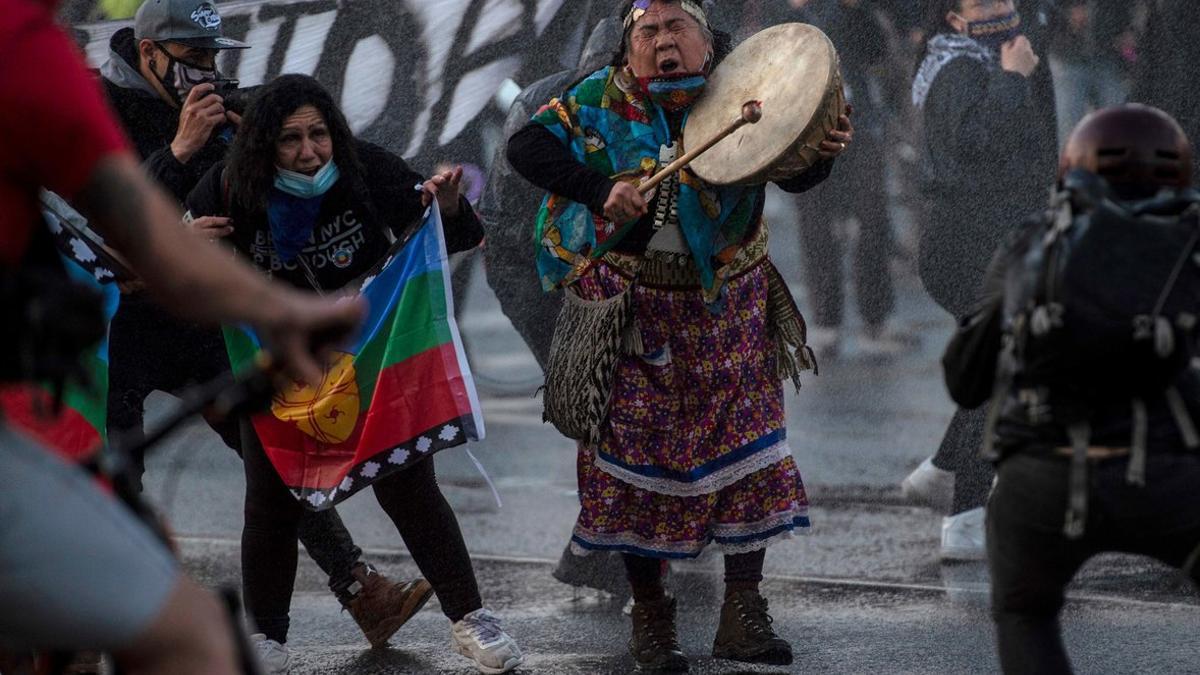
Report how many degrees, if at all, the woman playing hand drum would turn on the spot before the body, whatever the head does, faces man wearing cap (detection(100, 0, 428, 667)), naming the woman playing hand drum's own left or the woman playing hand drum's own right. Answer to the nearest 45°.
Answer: approximately 90° to the woman playing hand drum's own right

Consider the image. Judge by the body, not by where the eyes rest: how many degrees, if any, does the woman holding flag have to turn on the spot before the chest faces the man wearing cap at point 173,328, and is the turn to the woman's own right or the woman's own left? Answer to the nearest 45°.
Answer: approximately 135° to the woman's own right

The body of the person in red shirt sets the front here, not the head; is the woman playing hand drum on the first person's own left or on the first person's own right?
on the first person's own left

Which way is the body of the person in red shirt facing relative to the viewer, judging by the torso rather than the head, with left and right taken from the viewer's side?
facing to the right of the viewer

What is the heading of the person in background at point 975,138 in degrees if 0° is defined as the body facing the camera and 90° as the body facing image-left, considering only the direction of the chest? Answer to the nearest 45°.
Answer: approximately 315°

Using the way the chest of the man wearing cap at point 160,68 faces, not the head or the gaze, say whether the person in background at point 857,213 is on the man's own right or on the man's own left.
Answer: on the man's own left

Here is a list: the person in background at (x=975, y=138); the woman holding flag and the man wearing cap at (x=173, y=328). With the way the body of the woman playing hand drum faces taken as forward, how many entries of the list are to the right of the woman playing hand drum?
2

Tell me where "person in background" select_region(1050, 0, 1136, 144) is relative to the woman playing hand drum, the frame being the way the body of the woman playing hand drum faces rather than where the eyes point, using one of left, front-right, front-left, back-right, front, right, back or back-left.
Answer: back-left
